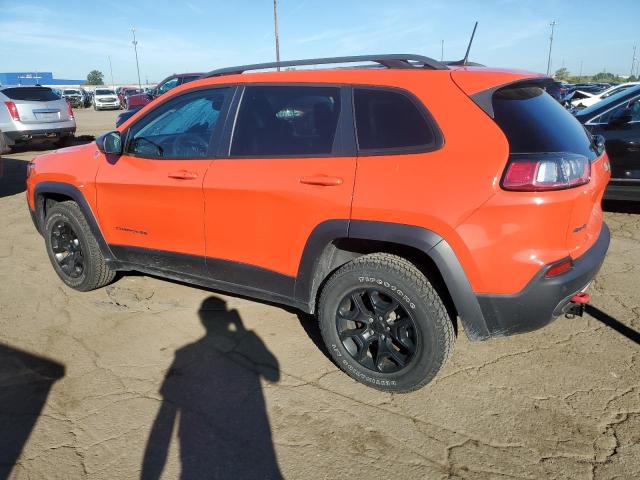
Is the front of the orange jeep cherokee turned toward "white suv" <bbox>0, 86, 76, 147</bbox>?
yes

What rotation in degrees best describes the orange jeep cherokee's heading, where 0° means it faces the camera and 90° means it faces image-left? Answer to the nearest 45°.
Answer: approximately 135°

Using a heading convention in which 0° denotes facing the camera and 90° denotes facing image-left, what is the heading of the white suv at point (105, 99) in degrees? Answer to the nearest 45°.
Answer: approximately 0°

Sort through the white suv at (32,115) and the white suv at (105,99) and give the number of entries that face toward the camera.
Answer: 1

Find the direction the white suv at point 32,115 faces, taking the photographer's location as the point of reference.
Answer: facing away from the viewer and to the left of the viewer

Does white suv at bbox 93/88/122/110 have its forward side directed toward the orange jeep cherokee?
yes

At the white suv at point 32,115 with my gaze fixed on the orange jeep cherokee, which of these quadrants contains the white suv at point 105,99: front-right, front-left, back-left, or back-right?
back-left

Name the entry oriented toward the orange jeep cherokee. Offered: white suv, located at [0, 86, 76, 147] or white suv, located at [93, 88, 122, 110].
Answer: white suv, located at [93, 88, 122, 110]
